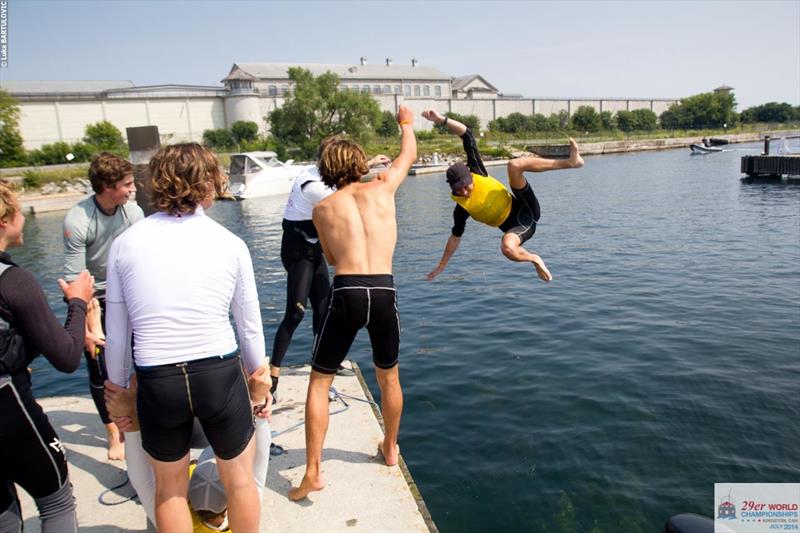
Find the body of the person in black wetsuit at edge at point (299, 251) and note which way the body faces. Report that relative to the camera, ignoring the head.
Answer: to the viewer's right

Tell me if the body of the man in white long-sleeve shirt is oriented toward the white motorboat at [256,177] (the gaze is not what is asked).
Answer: yes

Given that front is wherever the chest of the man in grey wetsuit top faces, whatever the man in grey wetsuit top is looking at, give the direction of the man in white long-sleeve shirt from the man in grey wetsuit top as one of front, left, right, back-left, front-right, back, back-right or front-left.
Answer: front-right

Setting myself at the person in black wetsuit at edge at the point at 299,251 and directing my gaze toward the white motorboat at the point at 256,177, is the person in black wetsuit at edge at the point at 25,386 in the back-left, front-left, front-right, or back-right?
back-left

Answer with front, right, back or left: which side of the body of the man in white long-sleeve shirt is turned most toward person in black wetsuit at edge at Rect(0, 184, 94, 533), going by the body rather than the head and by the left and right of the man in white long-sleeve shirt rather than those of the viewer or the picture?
left

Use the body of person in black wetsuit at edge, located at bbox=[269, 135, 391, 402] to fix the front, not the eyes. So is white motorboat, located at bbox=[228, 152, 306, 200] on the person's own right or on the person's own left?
on the person's own left

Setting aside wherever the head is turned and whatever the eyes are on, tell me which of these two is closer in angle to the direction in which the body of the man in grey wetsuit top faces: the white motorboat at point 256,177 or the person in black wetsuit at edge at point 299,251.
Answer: the person in black wetsuit at edge

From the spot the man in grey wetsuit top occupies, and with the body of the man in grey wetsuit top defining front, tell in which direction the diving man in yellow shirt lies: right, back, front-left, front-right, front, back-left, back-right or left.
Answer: front-left

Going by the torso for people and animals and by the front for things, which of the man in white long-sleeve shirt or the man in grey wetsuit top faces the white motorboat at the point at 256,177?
the man in white long-sleeve shirt

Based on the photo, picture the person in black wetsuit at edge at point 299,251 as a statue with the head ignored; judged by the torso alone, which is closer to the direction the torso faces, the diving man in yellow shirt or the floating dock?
the diving man in yellow shirt

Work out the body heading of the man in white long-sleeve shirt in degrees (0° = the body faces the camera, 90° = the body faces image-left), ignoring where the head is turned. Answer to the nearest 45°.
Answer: approximately 180°

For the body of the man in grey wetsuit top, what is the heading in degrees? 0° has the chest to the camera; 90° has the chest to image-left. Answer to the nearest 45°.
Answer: approximately 315°

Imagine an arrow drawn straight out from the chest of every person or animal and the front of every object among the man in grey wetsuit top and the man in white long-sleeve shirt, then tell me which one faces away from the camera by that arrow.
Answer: the man in white long-sleeve shirt

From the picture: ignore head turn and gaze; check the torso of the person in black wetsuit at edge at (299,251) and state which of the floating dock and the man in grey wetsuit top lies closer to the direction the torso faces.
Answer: the floating dock
